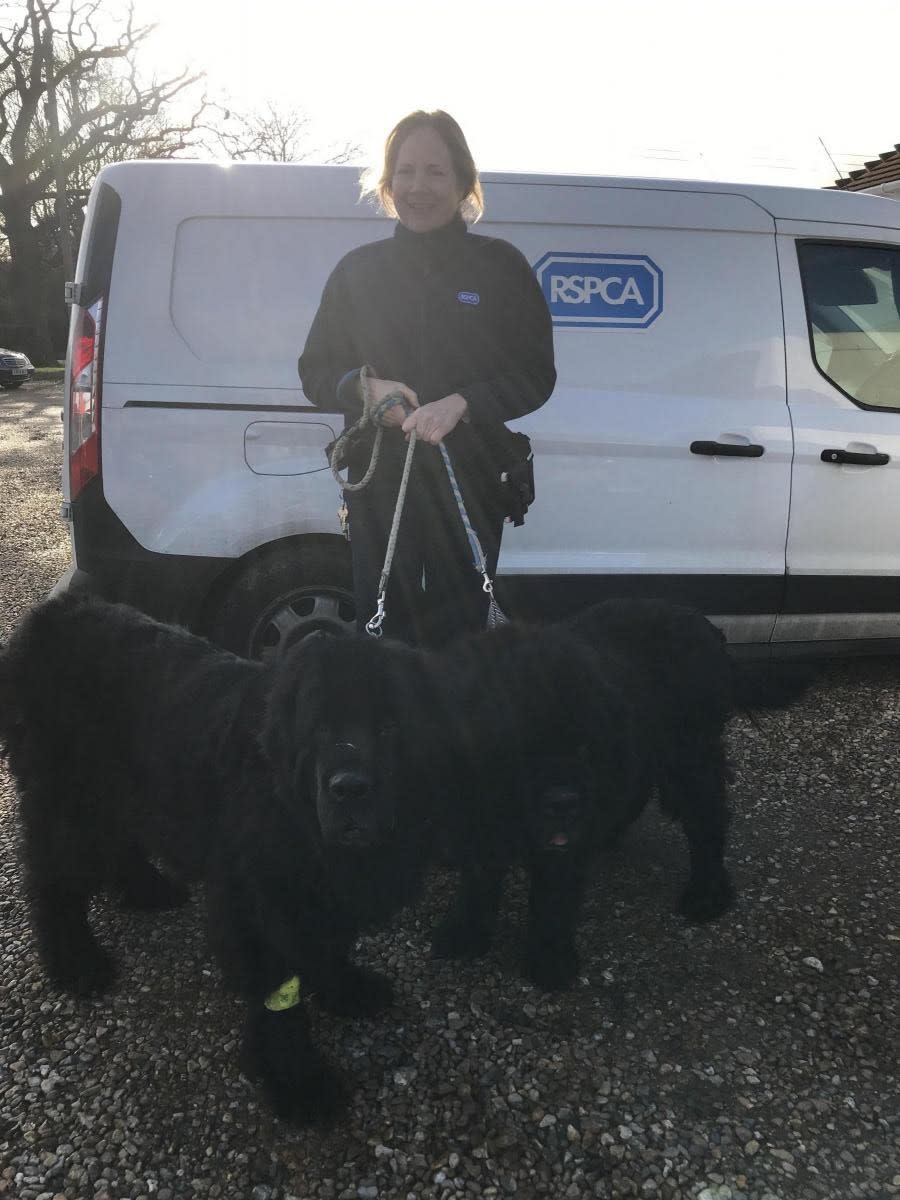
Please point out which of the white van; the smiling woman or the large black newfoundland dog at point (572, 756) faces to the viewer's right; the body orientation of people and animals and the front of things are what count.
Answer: the white van

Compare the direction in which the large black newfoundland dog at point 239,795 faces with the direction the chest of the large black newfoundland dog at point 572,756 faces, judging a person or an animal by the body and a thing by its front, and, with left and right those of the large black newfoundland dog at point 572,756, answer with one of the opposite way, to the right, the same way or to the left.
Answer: to the left

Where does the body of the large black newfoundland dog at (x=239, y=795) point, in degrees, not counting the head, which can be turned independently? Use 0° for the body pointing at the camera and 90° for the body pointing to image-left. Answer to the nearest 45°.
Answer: approximately 315°

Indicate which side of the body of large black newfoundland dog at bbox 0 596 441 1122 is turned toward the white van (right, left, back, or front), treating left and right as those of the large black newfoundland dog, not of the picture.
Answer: left

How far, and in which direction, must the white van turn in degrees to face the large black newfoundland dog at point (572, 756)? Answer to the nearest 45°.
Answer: approximately 90° to its right

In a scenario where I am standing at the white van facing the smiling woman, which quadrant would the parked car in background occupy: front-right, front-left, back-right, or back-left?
back-right

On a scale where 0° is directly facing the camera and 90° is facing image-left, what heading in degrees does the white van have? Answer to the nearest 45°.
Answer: approximately 270°

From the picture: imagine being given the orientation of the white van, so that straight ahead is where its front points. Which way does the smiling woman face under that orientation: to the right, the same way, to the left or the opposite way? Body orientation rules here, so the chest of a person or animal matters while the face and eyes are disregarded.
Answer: to the right

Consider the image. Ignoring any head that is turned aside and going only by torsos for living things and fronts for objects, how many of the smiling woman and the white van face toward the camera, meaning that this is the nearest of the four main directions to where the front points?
1
